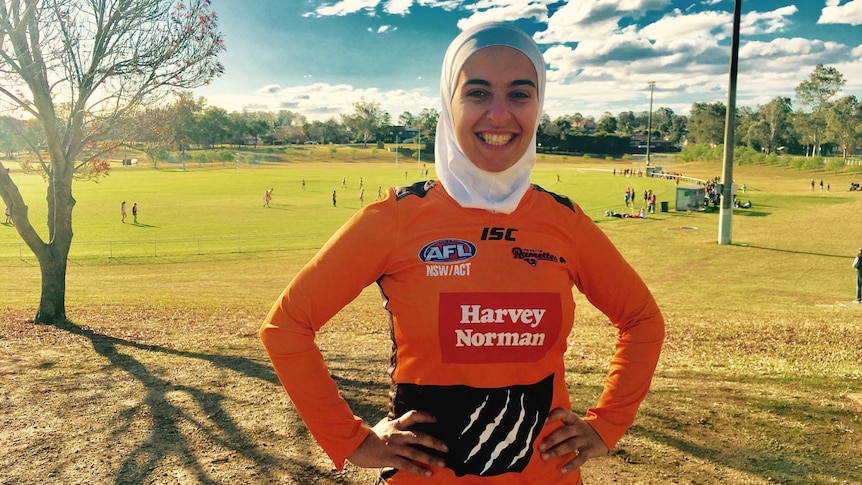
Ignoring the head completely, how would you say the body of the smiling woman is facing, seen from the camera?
toward the camera

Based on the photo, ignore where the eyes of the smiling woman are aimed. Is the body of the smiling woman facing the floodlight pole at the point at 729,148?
no

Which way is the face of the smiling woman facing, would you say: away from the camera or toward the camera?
toward the camera

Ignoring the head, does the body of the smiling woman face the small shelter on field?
no
